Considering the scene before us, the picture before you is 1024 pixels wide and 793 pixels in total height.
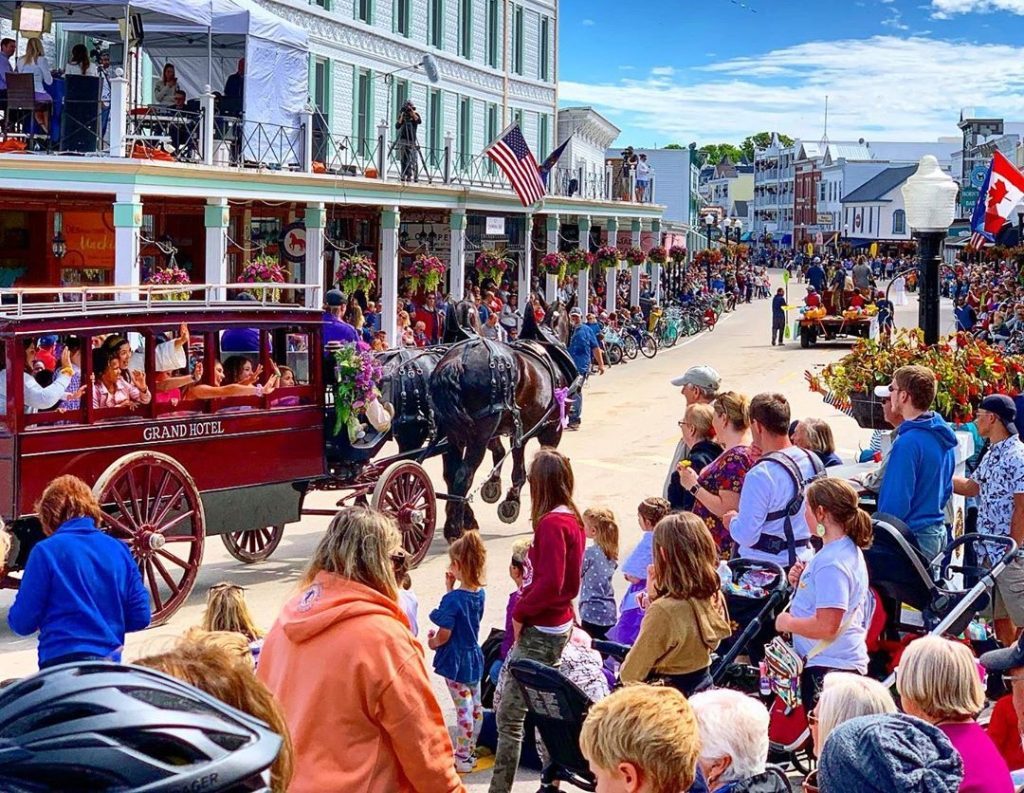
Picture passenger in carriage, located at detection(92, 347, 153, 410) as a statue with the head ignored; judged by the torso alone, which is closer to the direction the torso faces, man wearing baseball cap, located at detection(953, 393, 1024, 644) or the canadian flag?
the man wearing baseball cap

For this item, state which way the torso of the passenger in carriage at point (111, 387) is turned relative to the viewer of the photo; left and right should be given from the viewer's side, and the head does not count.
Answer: facing the viewer and to the right of the viewer

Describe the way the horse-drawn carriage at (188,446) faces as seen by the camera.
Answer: facing away from the viewer and to the right of the viewer

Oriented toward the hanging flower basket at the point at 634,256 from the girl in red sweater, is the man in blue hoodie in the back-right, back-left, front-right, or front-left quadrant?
front-right

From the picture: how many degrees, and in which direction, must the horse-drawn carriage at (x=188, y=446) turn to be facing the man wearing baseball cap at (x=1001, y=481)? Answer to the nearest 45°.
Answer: approximately 90° to its right

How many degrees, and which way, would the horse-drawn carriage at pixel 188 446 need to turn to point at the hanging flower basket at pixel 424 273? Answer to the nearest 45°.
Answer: approximately 45° to its left

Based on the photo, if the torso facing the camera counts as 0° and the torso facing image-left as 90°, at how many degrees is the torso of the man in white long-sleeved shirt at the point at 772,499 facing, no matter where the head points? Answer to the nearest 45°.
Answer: approximately 135°

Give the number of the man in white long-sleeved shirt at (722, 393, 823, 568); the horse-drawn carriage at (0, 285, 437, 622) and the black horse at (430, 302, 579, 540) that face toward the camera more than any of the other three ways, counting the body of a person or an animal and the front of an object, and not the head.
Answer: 0

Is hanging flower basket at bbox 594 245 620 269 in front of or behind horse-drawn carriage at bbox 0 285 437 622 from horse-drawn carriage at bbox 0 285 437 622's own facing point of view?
in front

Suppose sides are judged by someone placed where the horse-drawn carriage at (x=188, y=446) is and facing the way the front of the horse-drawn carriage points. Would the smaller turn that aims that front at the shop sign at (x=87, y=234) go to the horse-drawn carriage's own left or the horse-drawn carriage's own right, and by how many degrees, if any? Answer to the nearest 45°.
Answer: approximately 45° to the horse-drawn carriage's own left

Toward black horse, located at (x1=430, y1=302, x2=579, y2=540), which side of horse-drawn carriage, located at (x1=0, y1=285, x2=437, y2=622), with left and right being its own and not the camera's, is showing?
front

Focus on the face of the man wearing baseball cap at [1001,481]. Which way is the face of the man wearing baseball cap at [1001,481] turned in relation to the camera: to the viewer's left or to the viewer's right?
to the viewer's left

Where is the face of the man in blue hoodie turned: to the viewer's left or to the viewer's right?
to the viewer's left

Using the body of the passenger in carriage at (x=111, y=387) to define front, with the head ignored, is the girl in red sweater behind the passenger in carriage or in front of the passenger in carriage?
in front

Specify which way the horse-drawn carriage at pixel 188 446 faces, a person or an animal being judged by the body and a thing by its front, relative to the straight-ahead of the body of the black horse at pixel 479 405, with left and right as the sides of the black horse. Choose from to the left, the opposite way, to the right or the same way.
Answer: the same way

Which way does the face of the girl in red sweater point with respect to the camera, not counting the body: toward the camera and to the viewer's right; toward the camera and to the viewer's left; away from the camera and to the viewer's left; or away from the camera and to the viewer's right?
away from the camera and to the viewer's left

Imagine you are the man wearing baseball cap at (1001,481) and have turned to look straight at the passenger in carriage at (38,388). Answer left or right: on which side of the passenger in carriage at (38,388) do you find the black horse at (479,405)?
right
